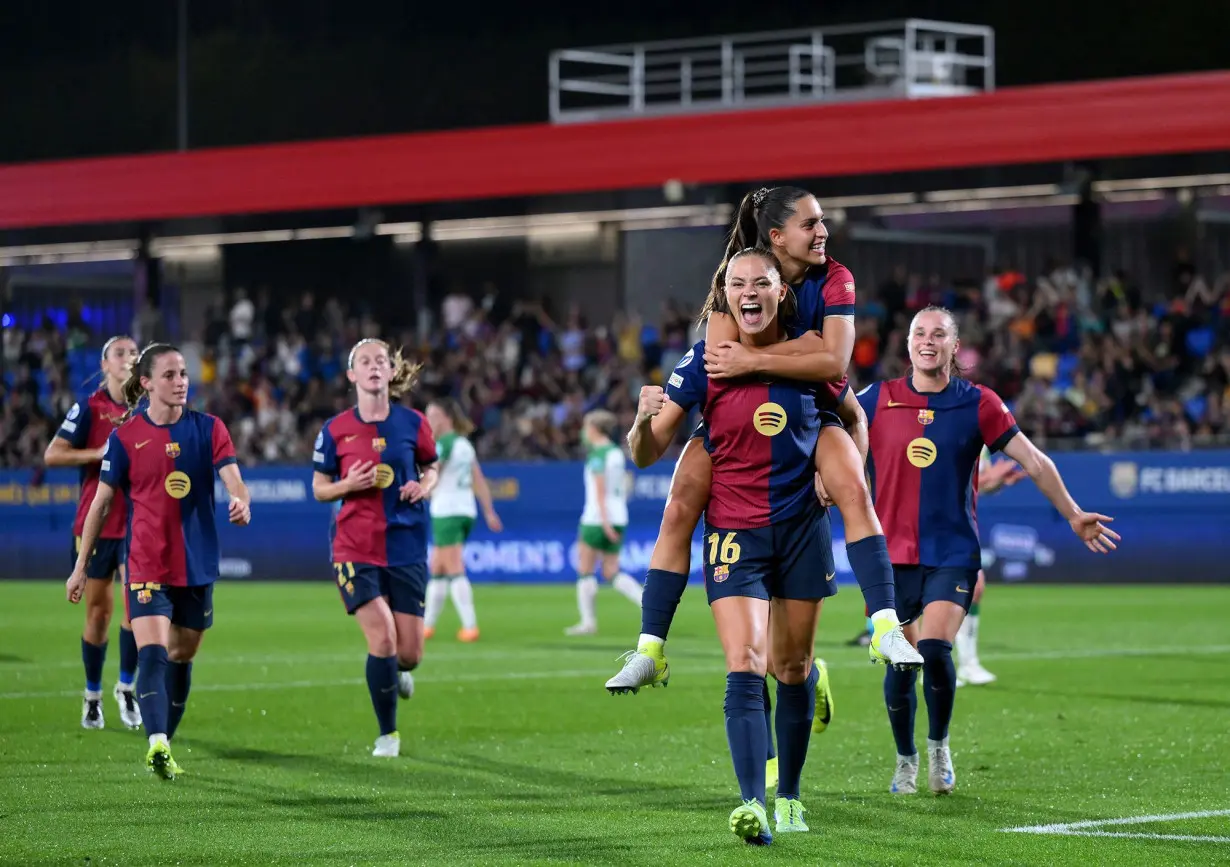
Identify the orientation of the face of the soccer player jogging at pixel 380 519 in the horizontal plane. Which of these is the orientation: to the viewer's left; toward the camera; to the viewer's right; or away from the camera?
toward the camera

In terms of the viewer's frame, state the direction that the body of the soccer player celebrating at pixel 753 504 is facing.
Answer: toward the camera

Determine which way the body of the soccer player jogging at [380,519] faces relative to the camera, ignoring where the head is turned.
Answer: toward the camera

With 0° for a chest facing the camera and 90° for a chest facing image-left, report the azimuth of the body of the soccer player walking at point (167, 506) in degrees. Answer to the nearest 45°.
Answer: approximately 0°

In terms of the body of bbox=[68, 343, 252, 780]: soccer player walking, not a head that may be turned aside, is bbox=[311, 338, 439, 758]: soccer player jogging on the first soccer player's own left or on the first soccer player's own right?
on the first soccer player's own left

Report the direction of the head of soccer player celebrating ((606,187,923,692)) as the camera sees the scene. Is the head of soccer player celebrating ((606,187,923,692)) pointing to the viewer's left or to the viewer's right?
to the viewer's right

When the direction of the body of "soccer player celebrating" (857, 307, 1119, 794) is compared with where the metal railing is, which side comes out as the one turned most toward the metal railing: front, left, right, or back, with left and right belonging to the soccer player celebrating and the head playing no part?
back

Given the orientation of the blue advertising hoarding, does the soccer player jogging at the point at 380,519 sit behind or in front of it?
in front

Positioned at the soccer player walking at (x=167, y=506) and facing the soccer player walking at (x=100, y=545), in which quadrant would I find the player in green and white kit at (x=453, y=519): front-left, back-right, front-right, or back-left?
front-right

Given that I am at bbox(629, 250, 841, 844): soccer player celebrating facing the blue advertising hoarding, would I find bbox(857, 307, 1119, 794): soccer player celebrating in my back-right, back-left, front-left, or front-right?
front-right

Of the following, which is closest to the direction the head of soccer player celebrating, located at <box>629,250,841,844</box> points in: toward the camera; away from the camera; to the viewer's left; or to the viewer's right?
toward the camera

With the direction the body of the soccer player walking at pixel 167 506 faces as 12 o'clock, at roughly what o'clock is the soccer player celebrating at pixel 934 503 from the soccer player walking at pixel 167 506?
the soccer player celebrating at pixel 934 503 is roughly at 10 o'clock from the soccer player walking at pixel 167 506.

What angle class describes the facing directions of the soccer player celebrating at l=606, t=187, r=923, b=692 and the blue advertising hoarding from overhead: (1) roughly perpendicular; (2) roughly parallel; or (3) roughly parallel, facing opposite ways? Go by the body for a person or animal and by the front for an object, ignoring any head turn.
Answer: roughly parallel

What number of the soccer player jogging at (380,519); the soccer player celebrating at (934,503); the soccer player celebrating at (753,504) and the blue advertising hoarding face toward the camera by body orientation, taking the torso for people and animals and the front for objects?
4

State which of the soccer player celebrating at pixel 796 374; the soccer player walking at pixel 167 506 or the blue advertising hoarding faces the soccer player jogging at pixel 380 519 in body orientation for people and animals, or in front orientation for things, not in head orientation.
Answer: the blue advertising hoarding

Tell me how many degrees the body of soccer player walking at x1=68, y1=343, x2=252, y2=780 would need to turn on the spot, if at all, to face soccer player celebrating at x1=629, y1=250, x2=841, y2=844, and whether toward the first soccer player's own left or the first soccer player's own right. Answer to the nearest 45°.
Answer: approximately 45° to the first soccer player's own left
